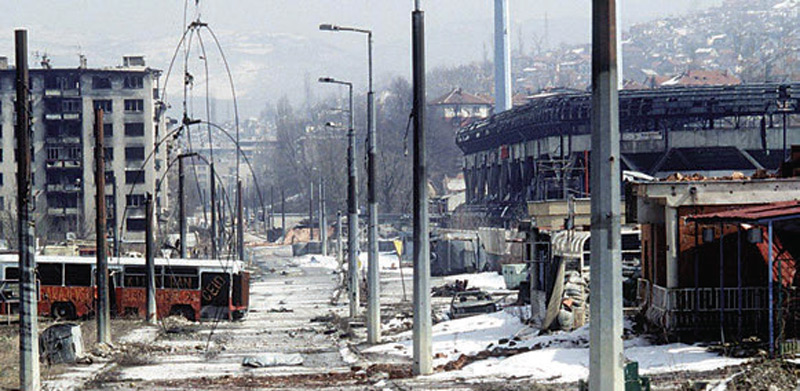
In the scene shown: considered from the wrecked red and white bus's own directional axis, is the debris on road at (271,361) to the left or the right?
on its right

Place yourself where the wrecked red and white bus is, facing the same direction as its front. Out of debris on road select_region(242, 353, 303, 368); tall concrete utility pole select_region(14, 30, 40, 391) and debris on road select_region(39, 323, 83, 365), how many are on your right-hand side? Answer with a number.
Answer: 3

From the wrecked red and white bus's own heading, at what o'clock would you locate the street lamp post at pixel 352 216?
The street lamp post is roughly at 1 o'clock from the wrecked red and white bus.

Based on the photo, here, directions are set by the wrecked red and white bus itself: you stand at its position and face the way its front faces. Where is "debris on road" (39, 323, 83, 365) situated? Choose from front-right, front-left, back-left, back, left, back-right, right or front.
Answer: right

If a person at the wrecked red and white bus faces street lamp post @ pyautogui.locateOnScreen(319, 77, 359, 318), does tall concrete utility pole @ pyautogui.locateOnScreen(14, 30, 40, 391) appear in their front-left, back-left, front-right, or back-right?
front-right

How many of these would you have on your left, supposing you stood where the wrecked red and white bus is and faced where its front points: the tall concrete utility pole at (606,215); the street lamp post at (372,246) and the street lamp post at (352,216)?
0

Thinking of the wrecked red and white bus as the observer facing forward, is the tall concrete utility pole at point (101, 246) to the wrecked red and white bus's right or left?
on its right

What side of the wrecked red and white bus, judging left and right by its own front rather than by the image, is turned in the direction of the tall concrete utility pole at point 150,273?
right

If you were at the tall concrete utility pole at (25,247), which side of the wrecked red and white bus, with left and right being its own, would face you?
right

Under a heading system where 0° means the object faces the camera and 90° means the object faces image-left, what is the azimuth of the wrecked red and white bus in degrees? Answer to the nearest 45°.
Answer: approximately 270°

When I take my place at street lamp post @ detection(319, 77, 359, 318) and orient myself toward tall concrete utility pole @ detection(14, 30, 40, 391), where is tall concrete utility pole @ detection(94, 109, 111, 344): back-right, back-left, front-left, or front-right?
front-right

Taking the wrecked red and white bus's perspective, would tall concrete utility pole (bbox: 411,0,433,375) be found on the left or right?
on its right
